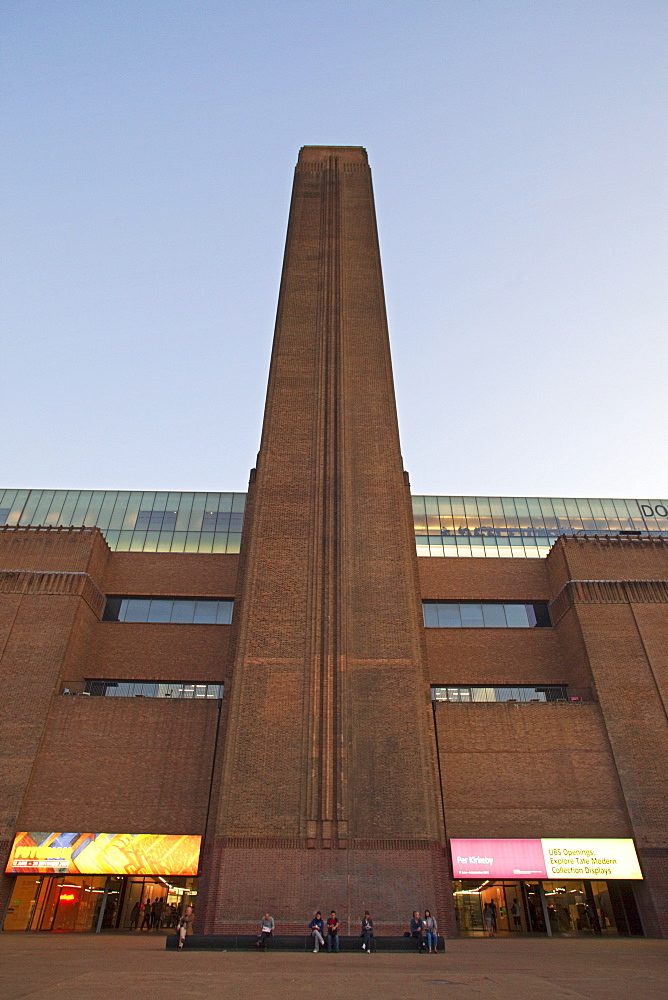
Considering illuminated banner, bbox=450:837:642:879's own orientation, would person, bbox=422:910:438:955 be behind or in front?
in front

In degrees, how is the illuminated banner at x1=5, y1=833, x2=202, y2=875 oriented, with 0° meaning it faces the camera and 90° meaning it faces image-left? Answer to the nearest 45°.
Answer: approximately 0°

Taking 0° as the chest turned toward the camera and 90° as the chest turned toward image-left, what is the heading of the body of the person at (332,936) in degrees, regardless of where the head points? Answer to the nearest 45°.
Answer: approximately 0°

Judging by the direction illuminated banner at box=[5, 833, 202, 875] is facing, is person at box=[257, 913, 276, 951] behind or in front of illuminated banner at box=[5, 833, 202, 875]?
in front

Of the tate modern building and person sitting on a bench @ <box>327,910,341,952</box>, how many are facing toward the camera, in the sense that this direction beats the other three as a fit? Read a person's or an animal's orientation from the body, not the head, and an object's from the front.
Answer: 2

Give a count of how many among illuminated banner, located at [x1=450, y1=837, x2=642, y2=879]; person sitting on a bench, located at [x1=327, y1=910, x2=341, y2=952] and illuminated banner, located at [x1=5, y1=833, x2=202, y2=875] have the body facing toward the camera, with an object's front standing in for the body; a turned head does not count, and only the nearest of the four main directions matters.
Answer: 3
